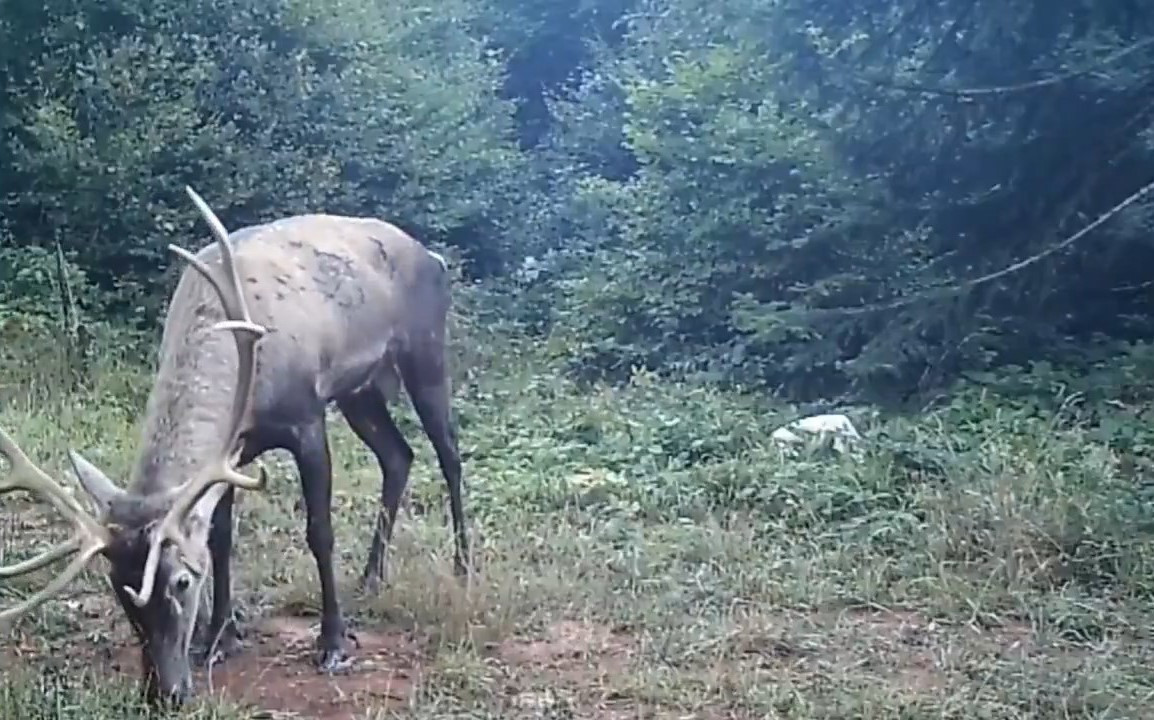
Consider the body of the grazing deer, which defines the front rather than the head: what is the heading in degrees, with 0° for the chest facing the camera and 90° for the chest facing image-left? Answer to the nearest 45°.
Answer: approximately 45°

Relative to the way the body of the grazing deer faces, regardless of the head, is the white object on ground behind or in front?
behind
